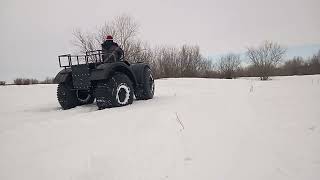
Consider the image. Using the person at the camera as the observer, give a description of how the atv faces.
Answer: facing away from the viewer and to the right of the viewer
